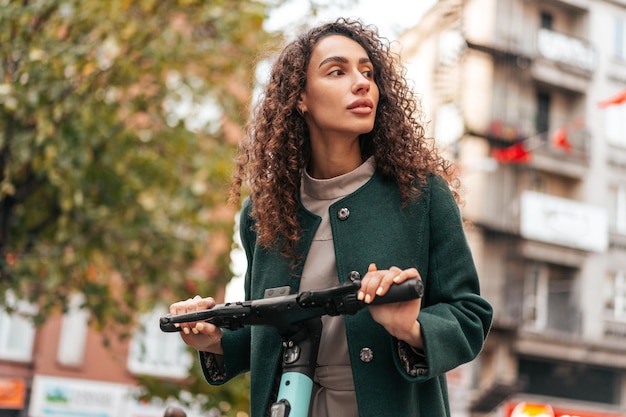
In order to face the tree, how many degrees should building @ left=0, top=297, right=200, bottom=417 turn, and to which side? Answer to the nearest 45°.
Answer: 0° — it already faces it

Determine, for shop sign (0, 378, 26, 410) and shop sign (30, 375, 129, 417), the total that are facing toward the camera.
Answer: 2

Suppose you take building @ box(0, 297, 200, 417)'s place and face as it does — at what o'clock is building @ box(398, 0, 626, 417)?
building @ box(398, 0, 626, 417) is roughly at 9 o'clock from building @ box(0, 297, 200, 417).

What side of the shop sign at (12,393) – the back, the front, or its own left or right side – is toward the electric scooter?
front

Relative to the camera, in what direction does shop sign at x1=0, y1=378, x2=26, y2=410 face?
facing the viewer

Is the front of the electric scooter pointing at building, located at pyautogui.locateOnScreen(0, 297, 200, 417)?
no

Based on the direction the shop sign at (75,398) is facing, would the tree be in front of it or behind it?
in front

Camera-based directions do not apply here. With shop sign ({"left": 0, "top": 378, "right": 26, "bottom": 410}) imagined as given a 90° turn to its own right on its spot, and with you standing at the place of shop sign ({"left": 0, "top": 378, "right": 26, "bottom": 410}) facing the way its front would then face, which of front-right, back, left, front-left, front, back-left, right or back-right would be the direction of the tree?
left

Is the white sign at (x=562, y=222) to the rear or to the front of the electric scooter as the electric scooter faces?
to the rear

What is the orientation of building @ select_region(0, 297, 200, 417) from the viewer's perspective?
toward the camera

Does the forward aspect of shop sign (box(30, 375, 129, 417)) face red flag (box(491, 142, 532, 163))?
no

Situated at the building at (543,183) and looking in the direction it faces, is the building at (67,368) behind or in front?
in front

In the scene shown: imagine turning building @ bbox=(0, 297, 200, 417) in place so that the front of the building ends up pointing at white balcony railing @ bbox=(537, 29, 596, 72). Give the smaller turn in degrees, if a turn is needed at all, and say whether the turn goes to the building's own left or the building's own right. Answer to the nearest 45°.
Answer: approximately 90° to the building's own left

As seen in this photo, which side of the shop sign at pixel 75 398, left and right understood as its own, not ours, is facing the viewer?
front

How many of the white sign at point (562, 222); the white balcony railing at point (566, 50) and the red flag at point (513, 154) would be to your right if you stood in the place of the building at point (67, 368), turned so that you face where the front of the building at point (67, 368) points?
0

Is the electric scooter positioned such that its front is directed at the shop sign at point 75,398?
no

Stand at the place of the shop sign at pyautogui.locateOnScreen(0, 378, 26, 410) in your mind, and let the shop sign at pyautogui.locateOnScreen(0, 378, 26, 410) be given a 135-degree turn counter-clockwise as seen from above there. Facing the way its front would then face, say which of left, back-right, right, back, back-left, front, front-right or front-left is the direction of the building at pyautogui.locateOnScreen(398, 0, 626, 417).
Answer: front-right

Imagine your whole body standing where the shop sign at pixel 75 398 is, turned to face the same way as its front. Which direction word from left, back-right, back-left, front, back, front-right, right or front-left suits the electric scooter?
front

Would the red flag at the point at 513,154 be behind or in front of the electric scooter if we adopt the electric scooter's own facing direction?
behind

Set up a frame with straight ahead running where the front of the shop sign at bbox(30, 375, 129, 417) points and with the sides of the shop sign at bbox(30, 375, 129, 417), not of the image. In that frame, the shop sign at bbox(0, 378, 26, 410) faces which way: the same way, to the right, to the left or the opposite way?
the same way

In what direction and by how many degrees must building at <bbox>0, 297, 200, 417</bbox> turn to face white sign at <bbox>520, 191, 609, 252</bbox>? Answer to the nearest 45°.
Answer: approximately 90° to its left
